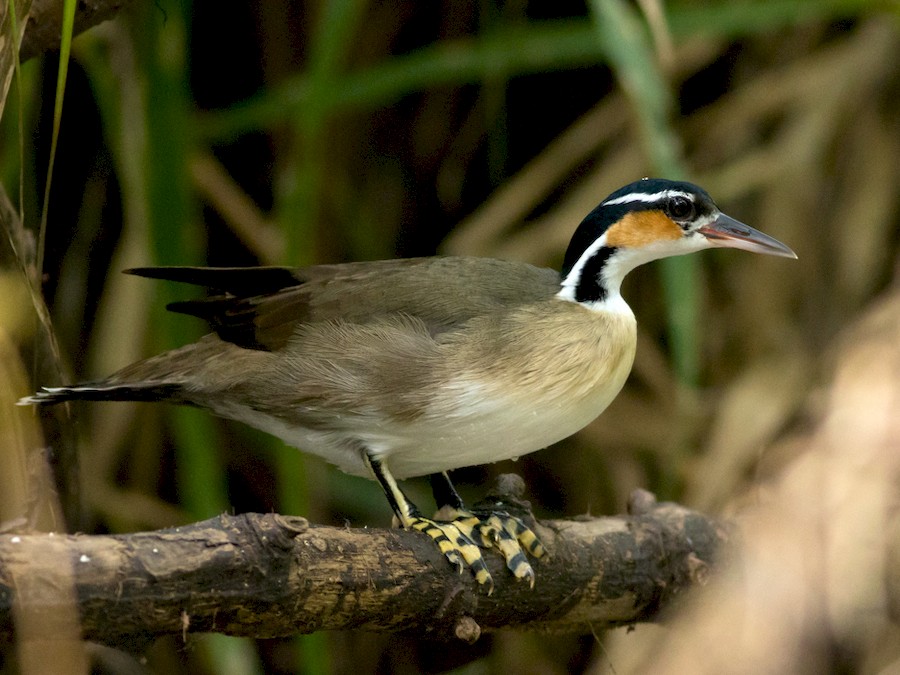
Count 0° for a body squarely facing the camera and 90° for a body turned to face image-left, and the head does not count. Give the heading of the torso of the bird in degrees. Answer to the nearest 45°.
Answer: approximately 270°
